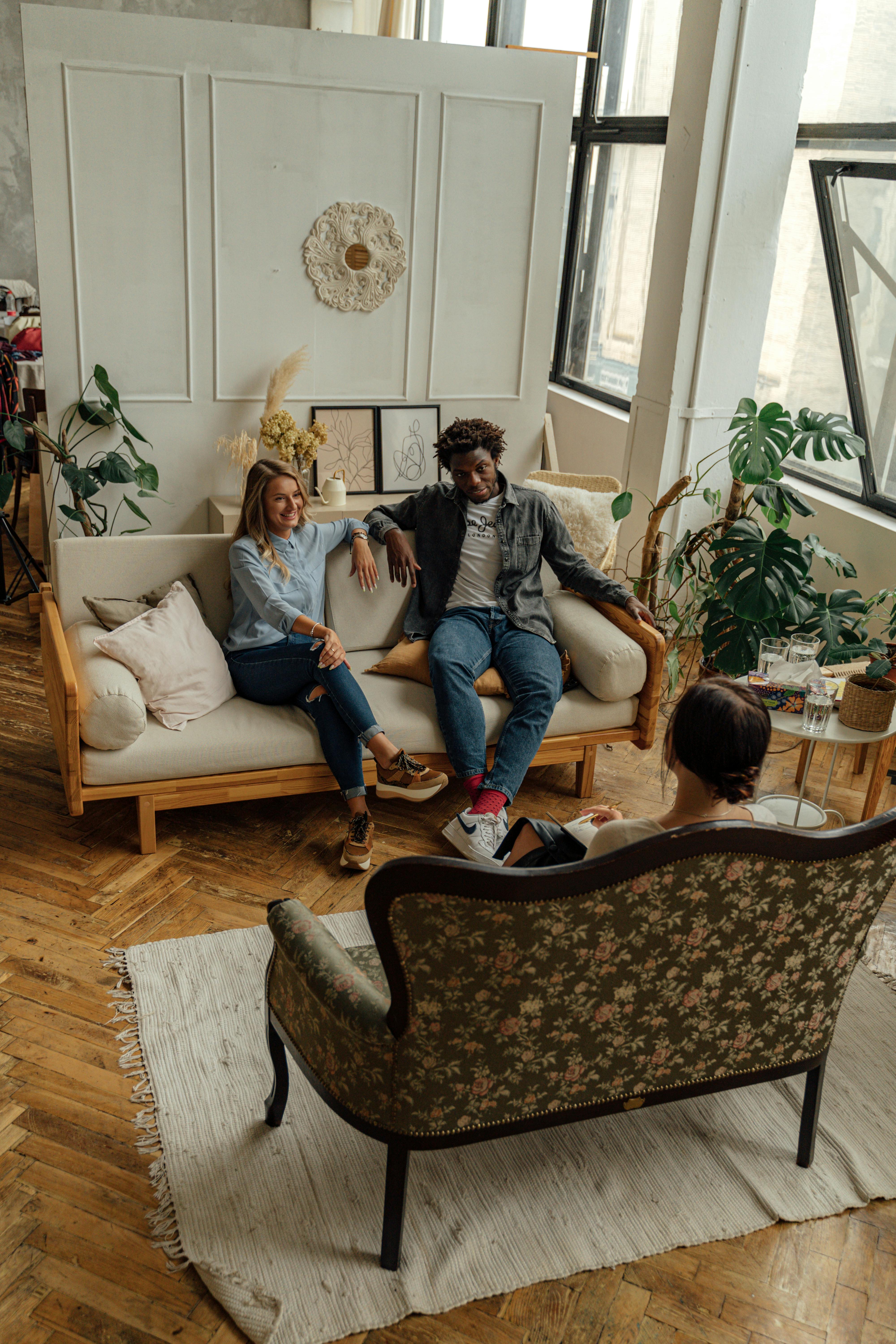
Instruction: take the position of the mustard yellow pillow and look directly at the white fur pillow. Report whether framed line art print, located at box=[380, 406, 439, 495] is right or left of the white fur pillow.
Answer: left

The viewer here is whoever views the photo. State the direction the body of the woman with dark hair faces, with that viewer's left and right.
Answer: facing away from the viewer and to the left of the viewer

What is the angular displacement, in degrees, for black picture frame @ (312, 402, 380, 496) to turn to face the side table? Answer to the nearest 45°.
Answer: approximately 45° to its left

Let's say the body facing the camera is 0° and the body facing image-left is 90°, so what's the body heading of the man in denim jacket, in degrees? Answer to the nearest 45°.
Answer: approximately 0°

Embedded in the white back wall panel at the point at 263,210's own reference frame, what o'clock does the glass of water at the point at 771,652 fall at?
The glass of water is roughly at 11 o'clock from the white back wall panel.

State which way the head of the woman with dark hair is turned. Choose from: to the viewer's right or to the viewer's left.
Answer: to the viewer's left

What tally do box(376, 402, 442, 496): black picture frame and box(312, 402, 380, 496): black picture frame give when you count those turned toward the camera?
2

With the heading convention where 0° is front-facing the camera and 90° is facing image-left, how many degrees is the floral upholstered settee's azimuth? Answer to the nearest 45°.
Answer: approximately 135°

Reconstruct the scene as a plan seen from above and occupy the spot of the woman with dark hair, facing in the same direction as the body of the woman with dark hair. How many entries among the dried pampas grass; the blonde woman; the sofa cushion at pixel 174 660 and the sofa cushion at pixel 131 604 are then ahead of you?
4

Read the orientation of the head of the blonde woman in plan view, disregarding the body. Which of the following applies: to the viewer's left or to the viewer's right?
to the viewer's right

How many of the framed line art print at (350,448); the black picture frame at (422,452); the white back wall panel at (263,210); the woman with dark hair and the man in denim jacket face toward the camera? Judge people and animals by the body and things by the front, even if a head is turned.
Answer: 4

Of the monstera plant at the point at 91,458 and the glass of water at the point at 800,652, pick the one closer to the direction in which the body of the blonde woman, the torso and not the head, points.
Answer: the glass of water

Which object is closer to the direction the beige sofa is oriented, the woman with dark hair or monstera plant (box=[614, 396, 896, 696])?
the woman with dark hair
